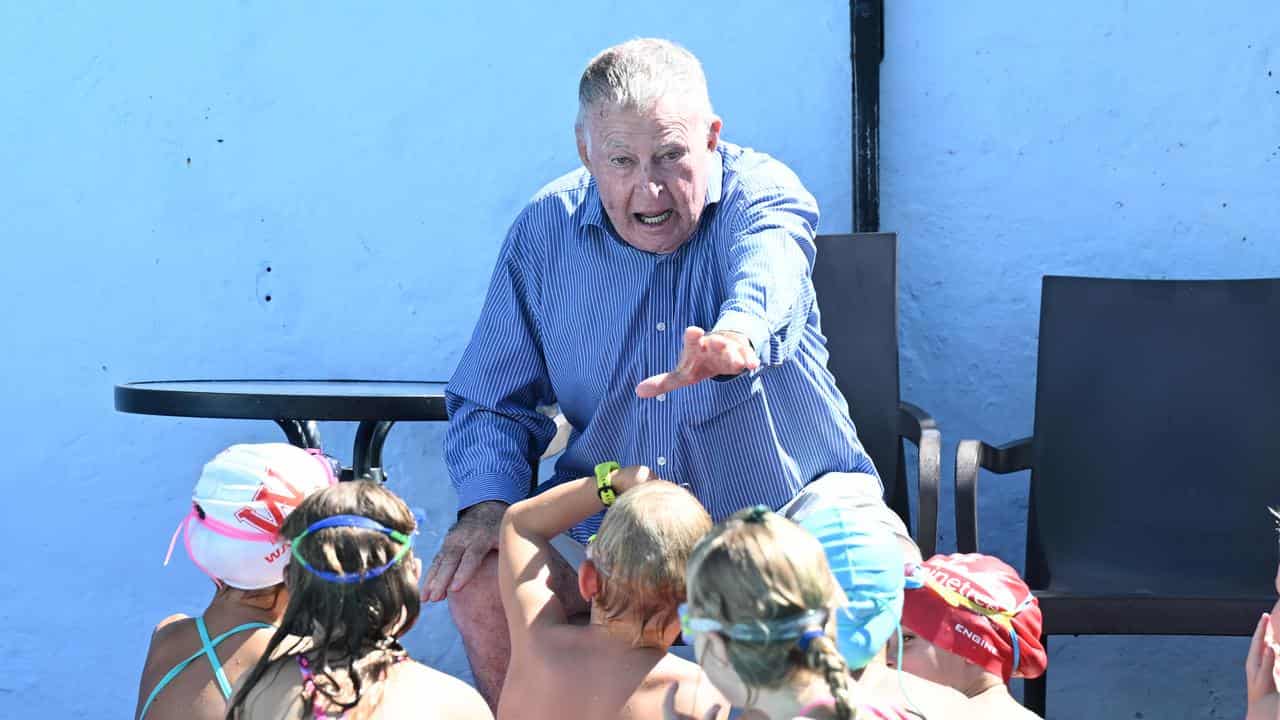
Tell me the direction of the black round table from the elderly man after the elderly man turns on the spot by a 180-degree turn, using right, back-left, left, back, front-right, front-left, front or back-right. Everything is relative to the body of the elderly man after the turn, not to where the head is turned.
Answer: left

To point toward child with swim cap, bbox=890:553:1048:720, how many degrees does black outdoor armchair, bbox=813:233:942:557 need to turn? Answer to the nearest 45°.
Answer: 0° — it already faces them

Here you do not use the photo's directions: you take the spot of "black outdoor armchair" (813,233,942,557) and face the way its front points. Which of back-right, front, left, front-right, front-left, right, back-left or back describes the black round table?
front-right

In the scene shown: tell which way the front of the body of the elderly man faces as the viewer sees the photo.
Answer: toward the camera

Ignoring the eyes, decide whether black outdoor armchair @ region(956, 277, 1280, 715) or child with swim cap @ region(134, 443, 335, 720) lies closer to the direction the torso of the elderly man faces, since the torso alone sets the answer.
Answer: the child with swim cap

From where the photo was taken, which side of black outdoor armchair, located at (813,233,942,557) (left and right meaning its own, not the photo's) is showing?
front

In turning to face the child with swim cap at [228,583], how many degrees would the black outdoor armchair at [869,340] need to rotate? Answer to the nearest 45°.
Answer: approximately 45° to its right

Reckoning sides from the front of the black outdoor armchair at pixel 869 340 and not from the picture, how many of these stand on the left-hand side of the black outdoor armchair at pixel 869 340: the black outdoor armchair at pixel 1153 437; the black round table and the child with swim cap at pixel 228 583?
1

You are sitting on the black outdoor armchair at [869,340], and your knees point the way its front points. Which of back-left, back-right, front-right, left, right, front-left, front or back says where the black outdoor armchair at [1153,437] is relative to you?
left

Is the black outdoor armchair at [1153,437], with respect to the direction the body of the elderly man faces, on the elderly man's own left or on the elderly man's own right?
on the elderly man's own left
